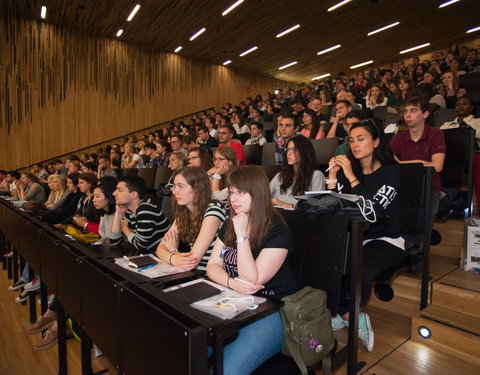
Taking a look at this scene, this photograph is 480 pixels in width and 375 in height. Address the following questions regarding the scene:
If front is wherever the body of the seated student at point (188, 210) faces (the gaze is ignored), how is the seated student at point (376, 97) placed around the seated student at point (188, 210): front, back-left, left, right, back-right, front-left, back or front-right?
back

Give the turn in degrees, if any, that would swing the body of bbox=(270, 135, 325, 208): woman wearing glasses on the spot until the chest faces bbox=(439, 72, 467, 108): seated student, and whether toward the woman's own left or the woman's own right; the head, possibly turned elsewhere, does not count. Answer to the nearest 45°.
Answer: approximately 180°

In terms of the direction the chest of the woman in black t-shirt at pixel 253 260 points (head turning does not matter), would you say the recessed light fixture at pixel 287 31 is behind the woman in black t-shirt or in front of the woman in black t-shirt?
behind

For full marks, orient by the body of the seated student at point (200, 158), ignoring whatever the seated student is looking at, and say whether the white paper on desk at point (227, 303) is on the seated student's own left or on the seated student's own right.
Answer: on the seated student's own left

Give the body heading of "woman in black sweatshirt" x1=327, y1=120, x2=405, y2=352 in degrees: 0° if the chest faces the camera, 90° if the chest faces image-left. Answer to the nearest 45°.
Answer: approximately 45°

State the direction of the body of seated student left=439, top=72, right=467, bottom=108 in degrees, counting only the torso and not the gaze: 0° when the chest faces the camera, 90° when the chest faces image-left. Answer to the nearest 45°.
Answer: approximately 45°

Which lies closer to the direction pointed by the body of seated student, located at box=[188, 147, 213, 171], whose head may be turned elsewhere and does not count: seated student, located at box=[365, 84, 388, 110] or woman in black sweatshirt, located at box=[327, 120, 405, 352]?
the woman in black sweatshirt

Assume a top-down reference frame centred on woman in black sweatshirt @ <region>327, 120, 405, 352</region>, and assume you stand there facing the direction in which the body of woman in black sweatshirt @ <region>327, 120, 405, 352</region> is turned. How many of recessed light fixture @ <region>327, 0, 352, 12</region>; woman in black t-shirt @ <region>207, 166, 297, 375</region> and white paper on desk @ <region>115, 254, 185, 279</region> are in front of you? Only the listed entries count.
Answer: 2

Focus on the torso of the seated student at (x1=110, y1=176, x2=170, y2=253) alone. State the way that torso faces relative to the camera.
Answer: to the viewer's left

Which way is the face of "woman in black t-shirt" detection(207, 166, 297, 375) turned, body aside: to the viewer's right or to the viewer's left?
to the viewer's left
